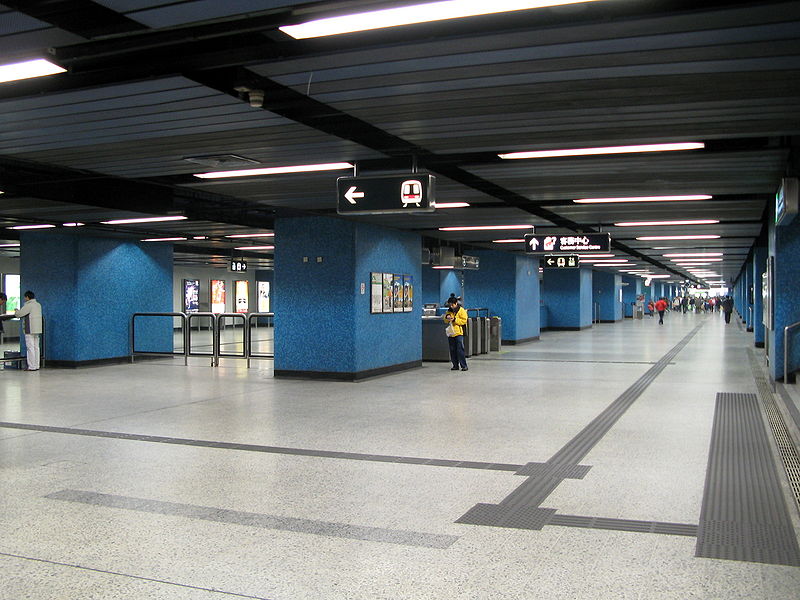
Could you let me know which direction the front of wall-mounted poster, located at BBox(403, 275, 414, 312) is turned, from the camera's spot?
facing the viewer and to the right of the viewer

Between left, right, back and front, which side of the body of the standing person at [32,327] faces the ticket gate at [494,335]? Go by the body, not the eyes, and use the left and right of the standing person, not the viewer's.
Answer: back

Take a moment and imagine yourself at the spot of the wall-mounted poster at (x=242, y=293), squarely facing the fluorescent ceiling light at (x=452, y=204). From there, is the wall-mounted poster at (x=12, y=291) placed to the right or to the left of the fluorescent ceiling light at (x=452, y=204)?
right

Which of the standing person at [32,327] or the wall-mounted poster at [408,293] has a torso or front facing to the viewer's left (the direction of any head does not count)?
the standing person

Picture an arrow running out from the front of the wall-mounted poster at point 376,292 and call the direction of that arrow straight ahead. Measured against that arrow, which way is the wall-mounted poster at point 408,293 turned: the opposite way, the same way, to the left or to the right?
the same way

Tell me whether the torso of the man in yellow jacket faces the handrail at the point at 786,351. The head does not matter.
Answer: no

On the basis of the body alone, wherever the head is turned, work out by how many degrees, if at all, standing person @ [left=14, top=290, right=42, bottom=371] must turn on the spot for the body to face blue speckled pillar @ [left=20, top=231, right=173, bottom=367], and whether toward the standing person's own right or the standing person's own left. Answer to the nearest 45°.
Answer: approximately 135° to the standing person's own right

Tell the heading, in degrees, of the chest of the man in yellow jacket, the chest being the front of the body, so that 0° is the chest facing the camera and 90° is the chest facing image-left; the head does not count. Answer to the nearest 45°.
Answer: approximately 45°

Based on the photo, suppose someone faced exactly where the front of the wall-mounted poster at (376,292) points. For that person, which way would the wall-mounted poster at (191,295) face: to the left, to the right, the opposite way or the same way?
the same way

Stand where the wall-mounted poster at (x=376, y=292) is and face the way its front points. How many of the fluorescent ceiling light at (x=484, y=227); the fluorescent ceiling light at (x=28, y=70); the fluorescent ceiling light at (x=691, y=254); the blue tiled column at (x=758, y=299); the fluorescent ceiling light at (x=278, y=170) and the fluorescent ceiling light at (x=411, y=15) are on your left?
3

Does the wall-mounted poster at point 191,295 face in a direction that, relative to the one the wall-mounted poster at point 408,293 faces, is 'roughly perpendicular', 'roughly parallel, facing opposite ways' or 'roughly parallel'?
roughly parallel

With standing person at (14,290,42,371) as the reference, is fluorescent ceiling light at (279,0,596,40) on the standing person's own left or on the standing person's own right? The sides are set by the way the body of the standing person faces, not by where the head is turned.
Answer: on the standing person's own left

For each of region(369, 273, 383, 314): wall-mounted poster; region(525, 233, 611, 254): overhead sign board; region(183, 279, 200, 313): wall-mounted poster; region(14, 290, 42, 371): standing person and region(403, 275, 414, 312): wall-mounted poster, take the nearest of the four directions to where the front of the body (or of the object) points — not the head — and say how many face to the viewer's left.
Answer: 1

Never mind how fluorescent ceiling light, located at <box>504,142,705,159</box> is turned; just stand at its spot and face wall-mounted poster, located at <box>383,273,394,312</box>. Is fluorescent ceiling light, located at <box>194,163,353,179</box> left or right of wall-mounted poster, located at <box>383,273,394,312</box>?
left

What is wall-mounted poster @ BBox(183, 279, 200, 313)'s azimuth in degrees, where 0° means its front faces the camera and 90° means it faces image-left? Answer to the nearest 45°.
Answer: approximately 315°

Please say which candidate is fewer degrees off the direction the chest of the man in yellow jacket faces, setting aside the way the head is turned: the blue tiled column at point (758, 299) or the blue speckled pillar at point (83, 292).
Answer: the blue speckled pillar

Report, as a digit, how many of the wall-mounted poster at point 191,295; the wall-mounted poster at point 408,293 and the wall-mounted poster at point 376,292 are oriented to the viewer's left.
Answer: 0

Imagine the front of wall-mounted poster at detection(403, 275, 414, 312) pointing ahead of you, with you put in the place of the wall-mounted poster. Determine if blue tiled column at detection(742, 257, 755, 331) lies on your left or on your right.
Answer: on your left

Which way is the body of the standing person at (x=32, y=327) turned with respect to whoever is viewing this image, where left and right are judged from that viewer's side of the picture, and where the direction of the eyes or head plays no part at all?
facing to the left of the viewer
